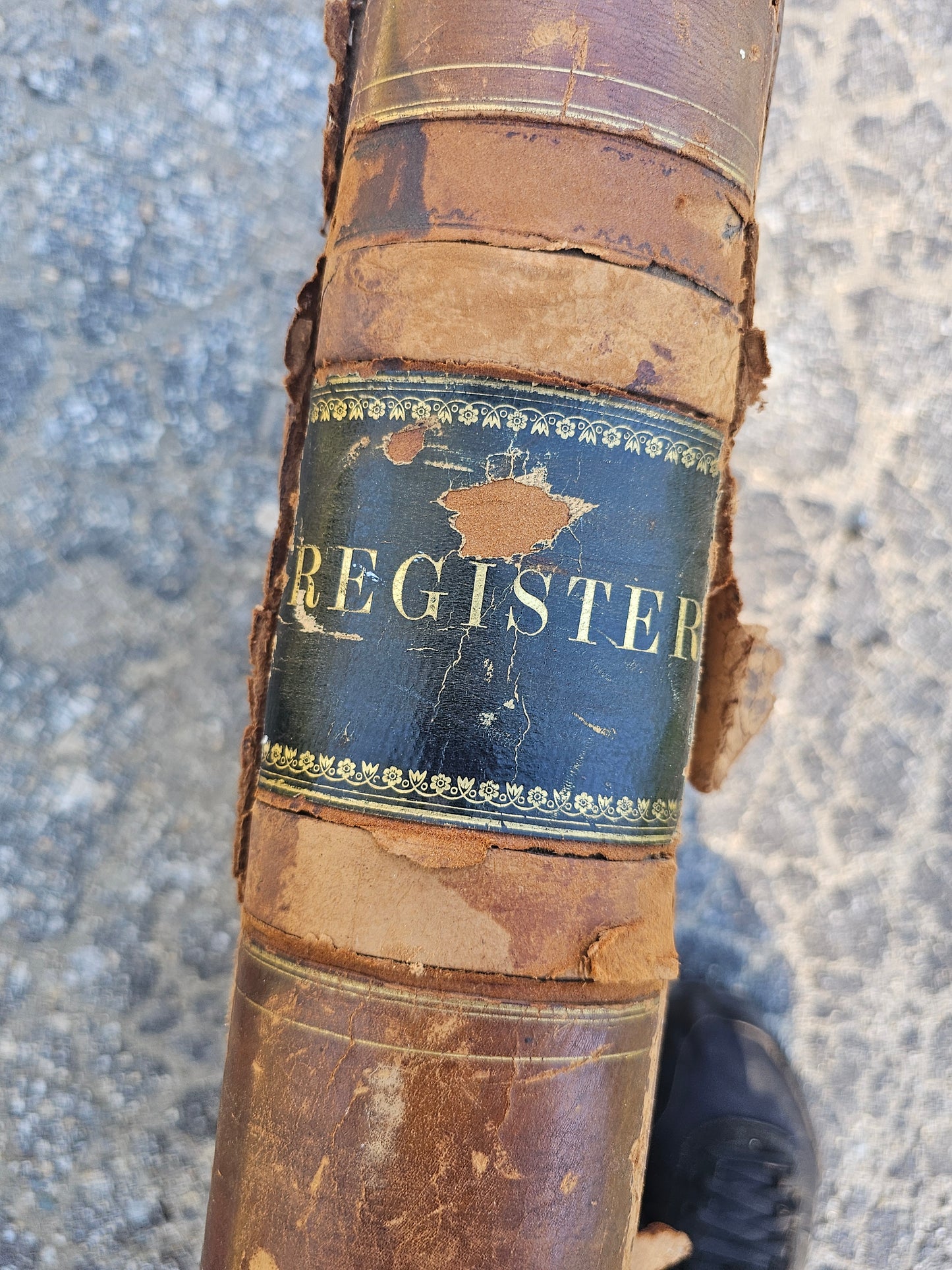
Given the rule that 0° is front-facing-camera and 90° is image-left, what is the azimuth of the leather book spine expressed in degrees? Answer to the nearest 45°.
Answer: approximately 0°
